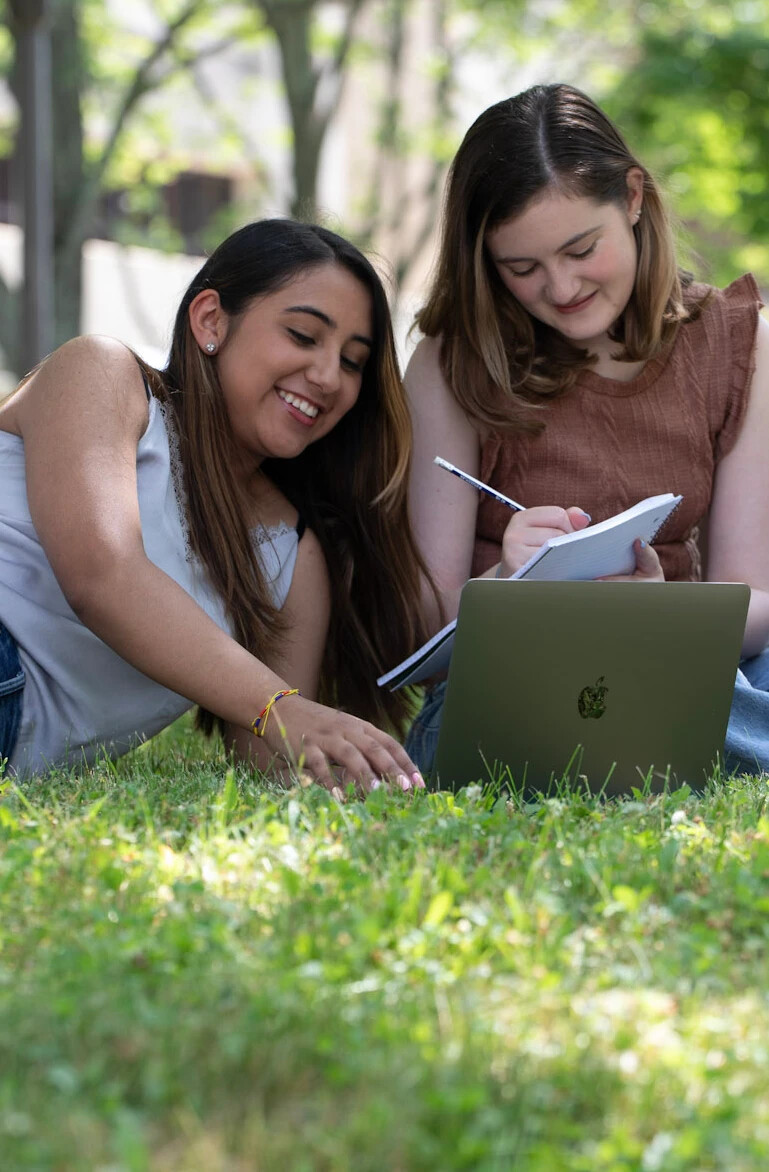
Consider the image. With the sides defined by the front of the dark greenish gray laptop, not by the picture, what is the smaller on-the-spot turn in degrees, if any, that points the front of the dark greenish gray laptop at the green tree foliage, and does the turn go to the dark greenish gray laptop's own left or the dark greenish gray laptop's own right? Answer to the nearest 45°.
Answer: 0° — it already faces it

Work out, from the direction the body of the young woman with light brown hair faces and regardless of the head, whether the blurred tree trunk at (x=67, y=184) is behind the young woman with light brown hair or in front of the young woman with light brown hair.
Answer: behind

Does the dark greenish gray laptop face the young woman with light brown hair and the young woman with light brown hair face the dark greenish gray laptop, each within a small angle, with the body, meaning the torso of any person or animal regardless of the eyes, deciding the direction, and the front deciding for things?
yes

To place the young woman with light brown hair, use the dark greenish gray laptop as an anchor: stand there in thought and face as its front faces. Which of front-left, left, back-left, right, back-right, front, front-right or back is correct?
front

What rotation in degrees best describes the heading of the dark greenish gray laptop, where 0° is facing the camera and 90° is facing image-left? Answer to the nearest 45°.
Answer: approximately 180°

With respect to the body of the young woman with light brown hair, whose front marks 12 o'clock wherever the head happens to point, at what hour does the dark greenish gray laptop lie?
The dark greenish gray laptop is roughly at 12 o'clock from the young woman with light brown hair.

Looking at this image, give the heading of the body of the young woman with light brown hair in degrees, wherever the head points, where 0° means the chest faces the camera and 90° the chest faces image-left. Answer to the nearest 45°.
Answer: approximately 0°

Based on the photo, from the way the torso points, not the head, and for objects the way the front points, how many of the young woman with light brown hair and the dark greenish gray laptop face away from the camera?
1

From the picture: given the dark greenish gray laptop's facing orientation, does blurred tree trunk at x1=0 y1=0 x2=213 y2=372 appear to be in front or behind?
in front

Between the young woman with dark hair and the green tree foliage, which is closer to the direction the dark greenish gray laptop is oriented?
the green tree foliage

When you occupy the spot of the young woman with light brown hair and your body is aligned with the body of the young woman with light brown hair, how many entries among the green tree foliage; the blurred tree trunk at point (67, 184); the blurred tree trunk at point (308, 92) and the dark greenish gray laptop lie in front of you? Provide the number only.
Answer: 1

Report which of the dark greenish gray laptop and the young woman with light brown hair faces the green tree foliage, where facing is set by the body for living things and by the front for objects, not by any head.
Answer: the dark greenish gray laptop

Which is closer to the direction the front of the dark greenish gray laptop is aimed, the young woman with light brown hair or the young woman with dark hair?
the young woman with light brown hair

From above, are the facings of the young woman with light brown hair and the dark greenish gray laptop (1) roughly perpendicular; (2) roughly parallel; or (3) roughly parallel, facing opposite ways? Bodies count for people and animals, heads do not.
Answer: roughly parallel, facing opposite ways
